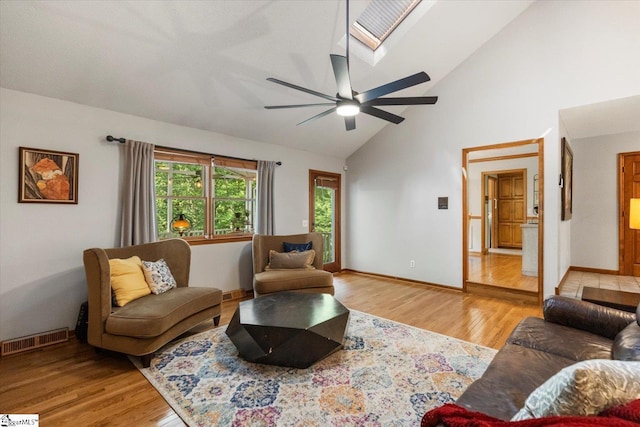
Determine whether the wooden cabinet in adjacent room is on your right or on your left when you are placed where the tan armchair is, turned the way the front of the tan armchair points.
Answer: on your left

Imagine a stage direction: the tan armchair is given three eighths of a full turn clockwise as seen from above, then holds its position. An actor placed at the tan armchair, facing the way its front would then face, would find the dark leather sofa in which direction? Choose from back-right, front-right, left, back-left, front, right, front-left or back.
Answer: back

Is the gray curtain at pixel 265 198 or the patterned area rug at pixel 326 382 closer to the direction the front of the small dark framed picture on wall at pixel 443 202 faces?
the patterned area rug

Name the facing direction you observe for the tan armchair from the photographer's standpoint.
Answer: facing the viewer

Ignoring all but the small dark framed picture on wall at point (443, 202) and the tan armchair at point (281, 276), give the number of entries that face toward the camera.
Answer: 2

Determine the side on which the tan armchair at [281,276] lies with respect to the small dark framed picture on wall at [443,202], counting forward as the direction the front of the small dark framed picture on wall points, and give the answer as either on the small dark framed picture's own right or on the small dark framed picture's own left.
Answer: on the small dark framed picture's own right

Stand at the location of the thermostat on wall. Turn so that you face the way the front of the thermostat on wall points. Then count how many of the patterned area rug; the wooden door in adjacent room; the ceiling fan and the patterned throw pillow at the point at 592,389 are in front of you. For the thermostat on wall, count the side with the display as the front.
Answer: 3

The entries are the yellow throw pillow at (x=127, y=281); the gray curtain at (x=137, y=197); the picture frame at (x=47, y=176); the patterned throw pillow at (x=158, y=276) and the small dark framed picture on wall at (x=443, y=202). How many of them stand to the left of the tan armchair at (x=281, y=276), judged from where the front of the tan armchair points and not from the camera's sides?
1

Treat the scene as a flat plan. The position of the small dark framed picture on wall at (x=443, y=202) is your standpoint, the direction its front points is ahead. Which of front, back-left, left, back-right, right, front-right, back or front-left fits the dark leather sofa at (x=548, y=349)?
front

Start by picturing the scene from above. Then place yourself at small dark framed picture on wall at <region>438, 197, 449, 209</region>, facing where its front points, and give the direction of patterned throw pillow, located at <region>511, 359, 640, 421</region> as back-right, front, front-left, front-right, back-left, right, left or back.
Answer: front

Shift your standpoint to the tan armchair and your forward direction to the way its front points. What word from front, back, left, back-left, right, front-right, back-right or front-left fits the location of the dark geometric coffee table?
front

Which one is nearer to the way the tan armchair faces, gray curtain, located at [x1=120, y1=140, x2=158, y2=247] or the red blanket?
the red blanket

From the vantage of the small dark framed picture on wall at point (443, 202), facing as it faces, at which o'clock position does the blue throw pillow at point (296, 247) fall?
The blue throw pillow is roughly at 2 o'clock from the small dark framed picture on wall.

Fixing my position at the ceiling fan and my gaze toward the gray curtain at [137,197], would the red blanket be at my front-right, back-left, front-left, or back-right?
back-left

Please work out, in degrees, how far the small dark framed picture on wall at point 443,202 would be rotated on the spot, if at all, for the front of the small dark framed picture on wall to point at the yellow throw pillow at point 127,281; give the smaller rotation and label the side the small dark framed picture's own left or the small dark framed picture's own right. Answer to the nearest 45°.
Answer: approximately 45° to the small dark framed picture's own right

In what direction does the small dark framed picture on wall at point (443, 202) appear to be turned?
toward the camera
